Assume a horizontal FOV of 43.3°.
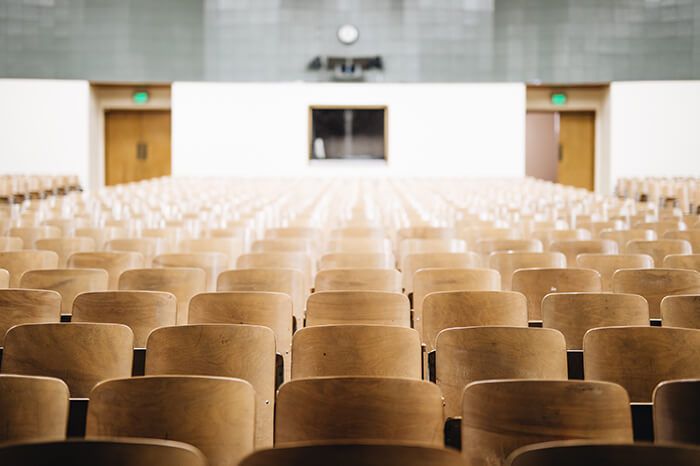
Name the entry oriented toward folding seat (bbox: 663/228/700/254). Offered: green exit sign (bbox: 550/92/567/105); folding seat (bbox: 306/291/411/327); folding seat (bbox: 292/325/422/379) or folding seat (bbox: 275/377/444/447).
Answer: the green exit sign

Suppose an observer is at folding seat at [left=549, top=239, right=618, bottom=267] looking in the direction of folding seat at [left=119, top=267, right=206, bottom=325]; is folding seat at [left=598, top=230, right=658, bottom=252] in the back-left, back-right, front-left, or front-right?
back-right
